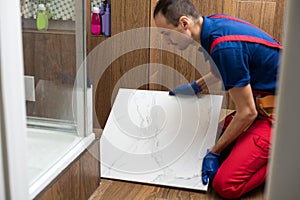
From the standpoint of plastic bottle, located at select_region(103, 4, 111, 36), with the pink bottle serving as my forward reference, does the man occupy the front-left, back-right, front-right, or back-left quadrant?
back-left

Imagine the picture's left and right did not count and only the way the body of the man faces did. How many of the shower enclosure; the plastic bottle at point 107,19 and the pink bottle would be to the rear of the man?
0

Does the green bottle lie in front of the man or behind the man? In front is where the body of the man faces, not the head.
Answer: in front

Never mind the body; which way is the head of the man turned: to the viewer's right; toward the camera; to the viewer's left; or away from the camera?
to the viewer's left

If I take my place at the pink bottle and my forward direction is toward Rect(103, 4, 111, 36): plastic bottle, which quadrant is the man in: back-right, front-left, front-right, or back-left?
front-right

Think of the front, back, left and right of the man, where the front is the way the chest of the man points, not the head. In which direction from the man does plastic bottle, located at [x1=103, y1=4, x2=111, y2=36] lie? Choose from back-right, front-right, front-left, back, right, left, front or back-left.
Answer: front-right

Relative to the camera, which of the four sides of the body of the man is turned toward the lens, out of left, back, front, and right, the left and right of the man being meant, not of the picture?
left

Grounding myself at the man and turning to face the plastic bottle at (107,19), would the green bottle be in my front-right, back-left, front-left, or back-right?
front-left

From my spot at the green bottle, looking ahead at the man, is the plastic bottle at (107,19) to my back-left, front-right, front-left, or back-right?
front-left

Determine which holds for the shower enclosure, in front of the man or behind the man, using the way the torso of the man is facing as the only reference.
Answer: in front

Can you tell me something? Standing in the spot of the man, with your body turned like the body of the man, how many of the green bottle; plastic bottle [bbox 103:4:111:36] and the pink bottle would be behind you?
0
